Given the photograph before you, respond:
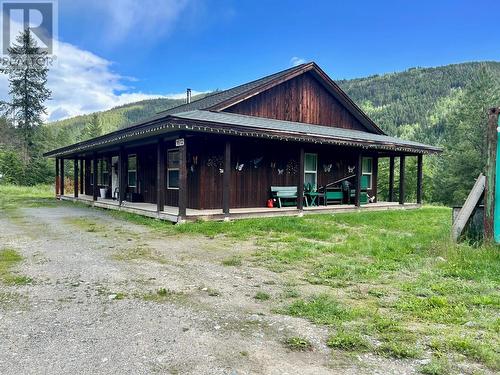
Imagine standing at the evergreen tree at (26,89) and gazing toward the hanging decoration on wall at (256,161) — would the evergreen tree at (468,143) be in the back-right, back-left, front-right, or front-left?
front-left

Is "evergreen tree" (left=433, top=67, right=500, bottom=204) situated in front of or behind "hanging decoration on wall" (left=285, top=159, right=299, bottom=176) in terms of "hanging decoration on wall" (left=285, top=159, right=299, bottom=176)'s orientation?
behind

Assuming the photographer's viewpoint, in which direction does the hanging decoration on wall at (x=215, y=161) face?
facing the viewer

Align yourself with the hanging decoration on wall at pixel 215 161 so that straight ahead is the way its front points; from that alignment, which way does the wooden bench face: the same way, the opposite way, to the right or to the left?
the same way

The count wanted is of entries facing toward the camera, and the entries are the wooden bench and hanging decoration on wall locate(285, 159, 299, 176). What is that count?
2

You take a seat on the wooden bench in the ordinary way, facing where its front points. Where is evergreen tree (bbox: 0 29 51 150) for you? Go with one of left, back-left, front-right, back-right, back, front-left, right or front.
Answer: back-right

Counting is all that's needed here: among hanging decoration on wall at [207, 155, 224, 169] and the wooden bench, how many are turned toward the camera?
2

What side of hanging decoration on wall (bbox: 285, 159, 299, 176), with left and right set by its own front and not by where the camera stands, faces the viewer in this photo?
front

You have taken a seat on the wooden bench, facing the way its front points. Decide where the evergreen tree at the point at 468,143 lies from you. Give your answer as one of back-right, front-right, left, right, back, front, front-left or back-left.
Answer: back-left

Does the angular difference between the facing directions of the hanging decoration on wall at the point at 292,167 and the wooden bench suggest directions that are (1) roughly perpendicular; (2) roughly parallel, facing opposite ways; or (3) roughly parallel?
roughly parallel

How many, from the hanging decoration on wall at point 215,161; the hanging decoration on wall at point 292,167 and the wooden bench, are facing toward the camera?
3

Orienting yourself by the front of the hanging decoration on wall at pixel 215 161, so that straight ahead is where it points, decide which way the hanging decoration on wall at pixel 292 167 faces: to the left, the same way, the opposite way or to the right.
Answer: the same way

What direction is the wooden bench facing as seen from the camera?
toward the camera

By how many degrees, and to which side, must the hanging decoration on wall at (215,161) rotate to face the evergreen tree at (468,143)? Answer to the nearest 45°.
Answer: approximately 135° to its left
